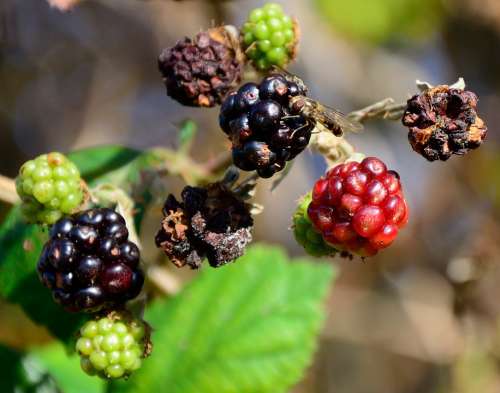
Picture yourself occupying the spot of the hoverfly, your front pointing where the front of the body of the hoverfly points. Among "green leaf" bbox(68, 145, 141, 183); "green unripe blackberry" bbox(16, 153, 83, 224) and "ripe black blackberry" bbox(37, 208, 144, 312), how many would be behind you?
0

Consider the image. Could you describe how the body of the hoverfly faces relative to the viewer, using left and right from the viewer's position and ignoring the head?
facing to the left of the viewer

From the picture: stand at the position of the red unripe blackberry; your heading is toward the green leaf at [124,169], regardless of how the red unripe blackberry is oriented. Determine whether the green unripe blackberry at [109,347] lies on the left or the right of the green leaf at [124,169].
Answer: left

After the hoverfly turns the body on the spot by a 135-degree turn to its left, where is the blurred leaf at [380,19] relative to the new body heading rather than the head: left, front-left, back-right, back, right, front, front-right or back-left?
back-left

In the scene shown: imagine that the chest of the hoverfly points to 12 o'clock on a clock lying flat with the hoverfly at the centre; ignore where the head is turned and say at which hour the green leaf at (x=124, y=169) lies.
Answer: The green leaf is roughly at 1 o'clock from the hoverfly.

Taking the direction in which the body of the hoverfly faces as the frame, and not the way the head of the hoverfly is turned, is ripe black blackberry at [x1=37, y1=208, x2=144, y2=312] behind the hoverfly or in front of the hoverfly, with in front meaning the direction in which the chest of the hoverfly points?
in front
